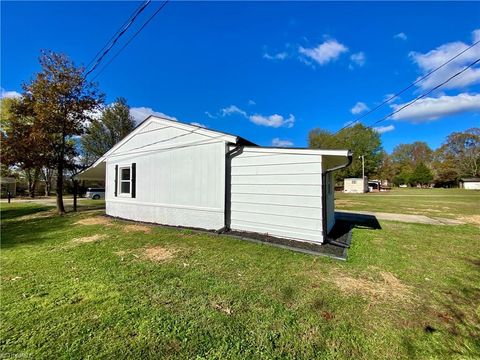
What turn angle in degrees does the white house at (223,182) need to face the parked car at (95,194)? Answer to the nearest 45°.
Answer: approximately 45° to its right

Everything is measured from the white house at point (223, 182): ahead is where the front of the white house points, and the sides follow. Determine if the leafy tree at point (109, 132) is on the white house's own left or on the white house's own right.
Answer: on the white house's own right

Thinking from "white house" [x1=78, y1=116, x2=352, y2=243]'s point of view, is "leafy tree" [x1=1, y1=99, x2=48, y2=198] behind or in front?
in front

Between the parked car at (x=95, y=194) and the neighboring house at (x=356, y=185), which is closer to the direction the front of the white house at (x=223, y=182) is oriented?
the parked car
